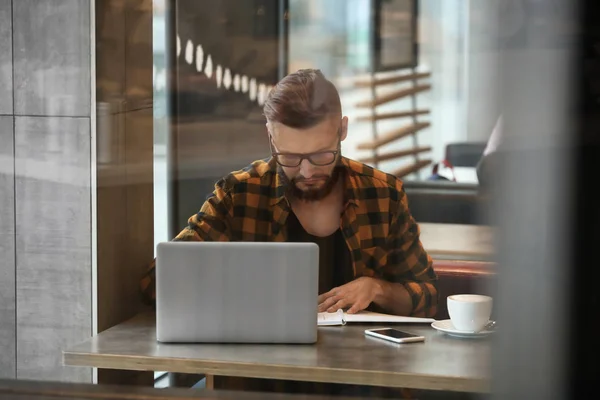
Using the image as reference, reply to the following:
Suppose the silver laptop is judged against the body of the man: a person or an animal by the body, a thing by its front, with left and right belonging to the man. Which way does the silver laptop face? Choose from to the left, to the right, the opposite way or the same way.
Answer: the opposite way

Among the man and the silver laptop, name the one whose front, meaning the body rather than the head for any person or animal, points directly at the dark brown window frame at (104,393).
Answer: the man

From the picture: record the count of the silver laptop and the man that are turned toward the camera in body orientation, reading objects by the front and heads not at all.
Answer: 1

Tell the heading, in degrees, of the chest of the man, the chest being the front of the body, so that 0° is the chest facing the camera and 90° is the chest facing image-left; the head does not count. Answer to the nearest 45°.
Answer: approximately 0°

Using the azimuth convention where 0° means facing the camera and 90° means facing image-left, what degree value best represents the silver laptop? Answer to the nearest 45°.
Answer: approximately 180°
